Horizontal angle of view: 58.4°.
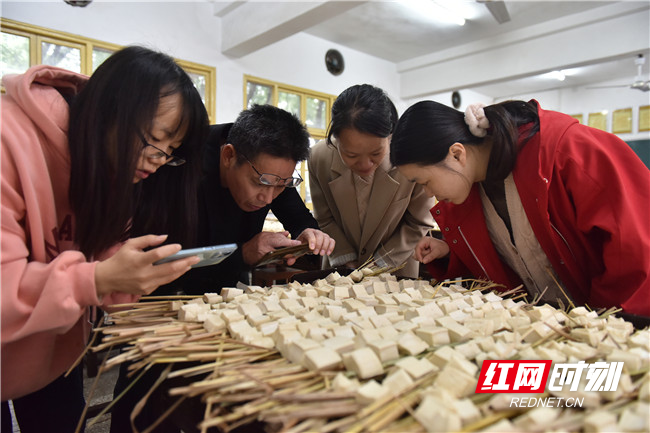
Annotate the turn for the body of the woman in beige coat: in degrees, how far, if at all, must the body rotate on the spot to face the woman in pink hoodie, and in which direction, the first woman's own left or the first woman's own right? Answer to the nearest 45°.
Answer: approximately 45° to the first woman's own right

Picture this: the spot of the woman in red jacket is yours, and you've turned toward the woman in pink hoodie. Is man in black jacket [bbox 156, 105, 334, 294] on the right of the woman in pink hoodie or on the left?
right

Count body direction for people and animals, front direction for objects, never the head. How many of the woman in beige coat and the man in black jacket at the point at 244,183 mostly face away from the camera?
0

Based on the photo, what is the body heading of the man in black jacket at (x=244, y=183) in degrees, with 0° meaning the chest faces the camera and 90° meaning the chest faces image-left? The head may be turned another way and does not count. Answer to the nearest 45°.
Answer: approximately 315°

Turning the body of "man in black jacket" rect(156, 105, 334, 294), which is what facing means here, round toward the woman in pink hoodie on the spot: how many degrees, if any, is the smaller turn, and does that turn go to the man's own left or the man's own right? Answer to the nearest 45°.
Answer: approximately 90° to the man's own right

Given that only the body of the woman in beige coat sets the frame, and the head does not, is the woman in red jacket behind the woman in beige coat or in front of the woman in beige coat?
in front

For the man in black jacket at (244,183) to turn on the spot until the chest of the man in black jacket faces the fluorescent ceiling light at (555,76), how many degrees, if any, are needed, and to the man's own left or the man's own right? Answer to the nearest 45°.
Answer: approximately 90° to the man's own left

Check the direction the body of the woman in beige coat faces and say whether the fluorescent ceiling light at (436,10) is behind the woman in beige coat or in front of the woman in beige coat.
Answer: behind

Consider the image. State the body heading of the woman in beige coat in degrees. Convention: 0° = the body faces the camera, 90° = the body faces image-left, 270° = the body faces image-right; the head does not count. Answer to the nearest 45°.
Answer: approximately 0°

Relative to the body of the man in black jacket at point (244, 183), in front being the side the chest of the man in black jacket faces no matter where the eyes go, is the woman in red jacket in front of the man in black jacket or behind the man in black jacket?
in front

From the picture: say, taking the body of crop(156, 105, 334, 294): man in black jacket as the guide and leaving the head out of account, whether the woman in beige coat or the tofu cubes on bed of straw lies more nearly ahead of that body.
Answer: the tofu cubes on bed of straw

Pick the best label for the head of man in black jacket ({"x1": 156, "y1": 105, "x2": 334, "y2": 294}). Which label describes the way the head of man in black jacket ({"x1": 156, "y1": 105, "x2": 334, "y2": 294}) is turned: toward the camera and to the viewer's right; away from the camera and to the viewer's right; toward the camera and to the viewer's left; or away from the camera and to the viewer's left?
toward the camera and to the viewer's right
